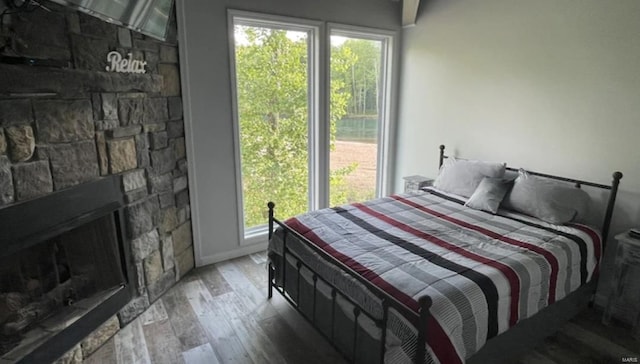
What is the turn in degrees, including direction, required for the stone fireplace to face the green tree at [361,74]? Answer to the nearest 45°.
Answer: approximately 45° to its left

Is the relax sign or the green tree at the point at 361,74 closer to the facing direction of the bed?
the relax sign

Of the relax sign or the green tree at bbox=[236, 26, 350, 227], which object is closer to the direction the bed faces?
the relax sign

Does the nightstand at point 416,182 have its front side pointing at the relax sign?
yes

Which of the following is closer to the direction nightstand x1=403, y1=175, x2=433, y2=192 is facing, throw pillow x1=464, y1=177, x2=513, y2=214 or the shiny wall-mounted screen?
the shiny wall-mounted screen

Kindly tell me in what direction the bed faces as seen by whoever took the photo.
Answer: facing the viewer and to the left of the viewer

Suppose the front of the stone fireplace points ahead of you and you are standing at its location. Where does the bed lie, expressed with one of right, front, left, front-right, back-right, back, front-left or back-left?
front

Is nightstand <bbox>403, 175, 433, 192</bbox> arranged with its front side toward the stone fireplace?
yes

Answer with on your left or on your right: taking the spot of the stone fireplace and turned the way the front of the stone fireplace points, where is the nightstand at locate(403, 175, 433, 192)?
on your left

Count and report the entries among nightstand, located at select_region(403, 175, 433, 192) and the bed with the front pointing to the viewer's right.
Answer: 0

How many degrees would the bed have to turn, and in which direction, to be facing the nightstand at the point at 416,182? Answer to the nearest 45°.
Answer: approximately 135° to its right

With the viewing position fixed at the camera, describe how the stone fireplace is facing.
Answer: facing the viewer and to the right of the viewer

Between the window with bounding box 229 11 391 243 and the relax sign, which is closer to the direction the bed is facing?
the relax sign

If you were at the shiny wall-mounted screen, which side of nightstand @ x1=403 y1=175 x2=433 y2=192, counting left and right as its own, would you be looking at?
front

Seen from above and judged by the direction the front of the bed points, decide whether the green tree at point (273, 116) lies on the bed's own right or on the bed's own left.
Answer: on the bed's own right
